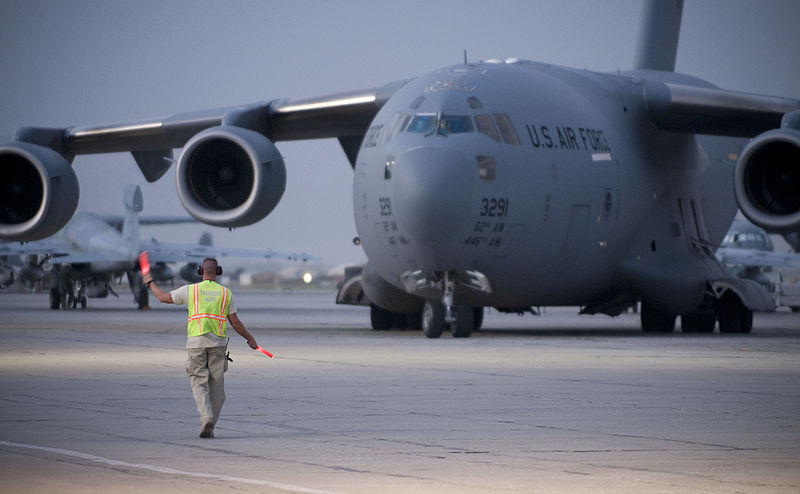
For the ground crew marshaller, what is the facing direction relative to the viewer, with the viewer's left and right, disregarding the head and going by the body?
facing away from the viewer
